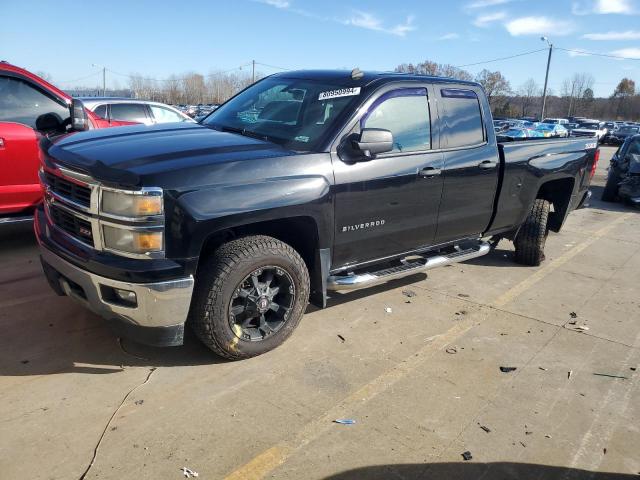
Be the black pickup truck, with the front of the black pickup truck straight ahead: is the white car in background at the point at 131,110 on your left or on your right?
on your right

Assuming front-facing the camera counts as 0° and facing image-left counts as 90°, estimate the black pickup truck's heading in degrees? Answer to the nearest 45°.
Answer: approximately 45°

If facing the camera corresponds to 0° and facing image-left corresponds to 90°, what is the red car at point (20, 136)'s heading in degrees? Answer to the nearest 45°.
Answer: approximately 270°

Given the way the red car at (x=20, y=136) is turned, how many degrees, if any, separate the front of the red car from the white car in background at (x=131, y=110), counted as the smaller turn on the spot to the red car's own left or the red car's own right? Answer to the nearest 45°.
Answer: approximately 90° to the red car's own left

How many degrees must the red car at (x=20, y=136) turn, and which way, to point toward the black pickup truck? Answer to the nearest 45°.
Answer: approximately 45° to its right

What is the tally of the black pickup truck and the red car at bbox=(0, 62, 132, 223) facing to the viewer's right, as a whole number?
1

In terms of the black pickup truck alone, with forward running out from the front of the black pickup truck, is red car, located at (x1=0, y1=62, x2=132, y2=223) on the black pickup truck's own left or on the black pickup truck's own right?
on the black pickup truck's own right
